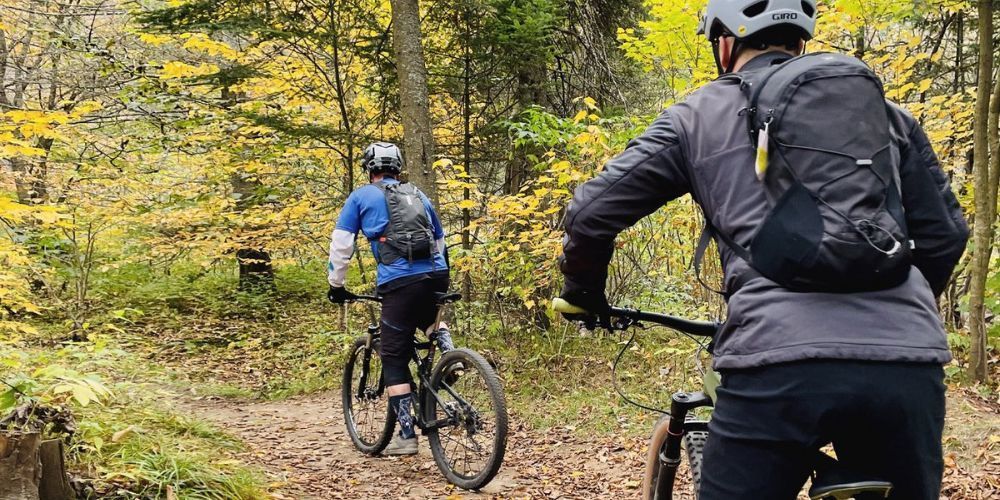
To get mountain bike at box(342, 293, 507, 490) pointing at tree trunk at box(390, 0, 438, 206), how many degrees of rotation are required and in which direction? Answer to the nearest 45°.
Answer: approximately 45° to its right

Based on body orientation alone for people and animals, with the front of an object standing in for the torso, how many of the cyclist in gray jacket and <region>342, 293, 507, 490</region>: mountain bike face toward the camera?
0

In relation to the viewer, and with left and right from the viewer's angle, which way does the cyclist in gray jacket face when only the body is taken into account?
facing away from the viewer and to the left of the viewer

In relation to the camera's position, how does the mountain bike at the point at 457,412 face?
facing away from the viewer and to the left of the viewer

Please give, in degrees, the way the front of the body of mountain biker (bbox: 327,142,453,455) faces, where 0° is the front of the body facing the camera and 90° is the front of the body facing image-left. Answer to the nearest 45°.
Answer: approximately 135°

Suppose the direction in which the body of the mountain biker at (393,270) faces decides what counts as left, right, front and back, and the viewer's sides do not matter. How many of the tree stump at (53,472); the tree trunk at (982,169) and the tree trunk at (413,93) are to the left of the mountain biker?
1

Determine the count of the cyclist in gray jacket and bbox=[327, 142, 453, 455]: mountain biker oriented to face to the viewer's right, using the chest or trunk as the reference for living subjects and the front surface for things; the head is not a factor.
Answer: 0

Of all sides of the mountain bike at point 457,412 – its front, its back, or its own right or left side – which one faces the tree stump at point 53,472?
left

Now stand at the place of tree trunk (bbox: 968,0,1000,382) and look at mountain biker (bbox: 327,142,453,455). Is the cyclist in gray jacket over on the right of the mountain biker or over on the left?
left
